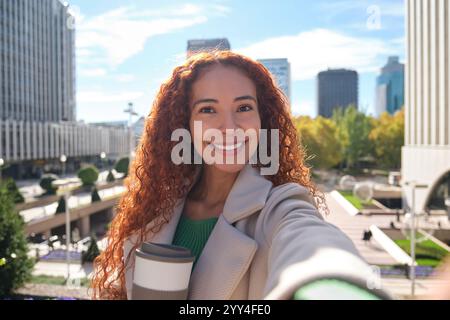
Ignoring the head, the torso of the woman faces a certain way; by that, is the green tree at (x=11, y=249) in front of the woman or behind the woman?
behind

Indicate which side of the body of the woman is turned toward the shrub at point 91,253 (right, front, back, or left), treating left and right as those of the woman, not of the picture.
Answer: back

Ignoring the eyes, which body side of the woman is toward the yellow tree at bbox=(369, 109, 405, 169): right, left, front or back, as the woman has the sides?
back

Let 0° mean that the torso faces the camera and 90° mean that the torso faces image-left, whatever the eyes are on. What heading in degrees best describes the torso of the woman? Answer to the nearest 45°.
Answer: approximately 0°

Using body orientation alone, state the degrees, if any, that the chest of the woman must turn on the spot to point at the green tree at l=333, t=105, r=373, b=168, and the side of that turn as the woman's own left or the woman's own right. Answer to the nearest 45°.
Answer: approximately 180°
